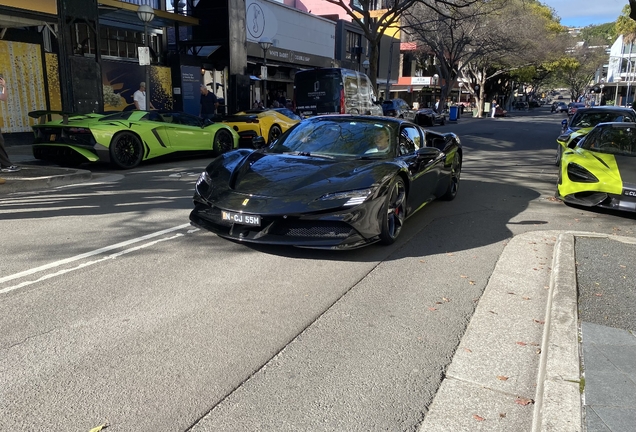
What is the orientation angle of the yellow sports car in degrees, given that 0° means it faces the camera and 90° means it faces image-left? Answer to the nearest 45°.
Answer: approximately 225°

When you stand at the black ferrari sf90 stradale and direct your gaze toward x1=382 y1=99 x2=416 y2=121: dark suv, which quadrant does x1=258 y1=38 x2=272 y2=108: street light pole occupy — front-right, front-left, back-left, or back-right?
front-left

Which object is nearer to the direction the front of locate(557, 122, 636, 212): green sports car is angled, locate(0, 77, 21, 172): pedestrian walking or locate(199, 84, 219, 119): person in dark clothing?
the pedestrian walking

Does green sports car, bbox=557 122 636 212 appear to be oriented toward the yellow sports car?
no

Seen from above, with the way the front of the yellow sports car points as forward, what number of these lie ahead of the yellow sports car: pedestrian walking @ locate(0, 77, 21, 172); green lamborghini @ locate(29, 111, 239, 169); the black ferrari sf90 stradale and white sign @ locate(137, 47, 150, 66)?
0

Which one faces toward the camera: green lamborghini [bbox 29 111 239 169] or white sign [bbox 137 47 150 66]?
the white sign

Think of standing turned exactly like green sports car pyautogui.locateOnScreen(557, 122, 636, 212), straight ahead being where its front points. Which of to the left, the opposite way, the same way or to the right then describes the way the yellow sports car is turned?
the opposite way

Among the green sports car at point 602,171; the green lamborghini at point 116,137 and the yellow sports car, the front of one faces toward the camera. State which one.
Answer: the green sports car

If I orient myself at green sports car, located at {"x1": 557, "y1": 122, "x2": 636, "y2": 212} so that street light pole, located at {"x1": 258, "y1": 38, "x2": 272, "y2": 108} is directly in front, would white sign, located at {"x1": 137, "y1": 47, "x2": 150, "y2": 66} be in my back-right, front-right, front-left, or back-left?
front-left

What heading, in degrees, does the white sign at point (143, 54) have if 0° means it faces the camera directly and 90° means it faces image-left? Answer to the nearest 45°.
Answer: approximately 0°

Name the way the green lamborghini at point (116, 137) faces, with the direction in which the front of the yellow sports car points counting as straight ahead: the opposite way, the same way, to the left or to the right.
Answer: the same way

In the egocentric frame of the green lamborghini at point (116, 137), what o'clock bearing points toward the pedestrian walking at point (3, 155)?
The pedestrian walking is roughly at 7 o'clock from the green lamborghini.

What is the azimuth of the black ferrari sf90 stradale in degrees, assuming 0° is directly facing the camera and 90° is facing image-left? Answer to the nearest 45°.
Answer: approximately 45°

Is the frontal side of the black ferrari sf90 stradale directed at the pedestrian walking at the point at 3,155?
no

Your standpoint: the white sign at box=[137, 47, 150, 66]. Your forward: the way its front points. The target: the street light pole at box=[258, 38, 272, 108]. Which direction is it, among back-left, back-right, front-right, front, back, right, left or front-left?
back-left

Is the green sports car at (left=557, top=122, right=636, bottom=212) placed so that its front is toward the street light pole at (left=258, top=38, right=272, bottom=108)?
no
